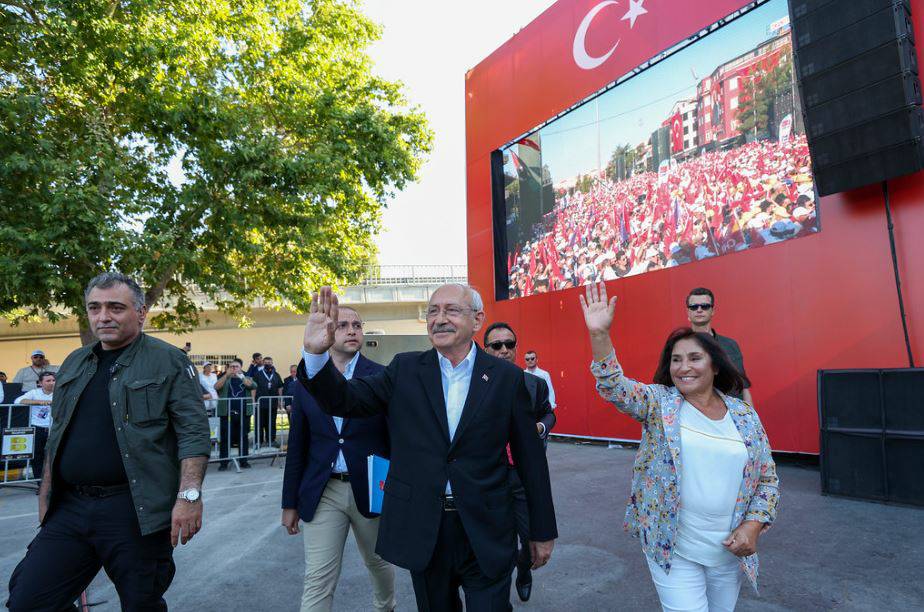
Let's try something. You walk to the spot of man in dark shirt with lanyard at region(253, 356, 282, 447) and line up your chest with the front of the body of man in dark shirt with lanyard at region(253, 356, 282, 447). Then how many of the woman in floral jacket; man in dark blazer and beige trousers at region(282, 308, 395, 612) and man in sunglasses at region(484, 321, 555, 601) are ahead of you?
3

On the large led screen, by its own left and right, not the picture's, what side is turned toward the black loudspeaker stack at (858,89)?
left

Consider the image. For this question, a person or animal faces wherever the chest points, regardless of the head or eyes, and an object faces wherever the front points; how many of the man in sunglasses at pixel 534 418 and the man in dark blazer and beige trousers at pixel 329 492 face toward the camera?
2

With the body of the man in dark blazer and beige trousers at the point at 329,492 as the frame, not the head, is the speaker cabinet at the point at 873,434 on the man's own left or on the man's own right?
on the man's own left

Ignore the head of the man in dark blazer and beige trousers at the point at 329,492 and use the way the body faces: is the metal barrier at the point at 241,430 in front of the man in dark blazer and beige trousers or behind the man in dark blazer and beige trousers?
behind

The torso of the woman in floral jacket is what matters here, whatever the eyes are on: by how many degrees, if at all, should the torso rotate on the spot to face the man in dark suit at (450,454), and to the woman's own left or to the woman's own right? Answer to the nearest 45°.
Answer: approximately 45° to the woman's own right
